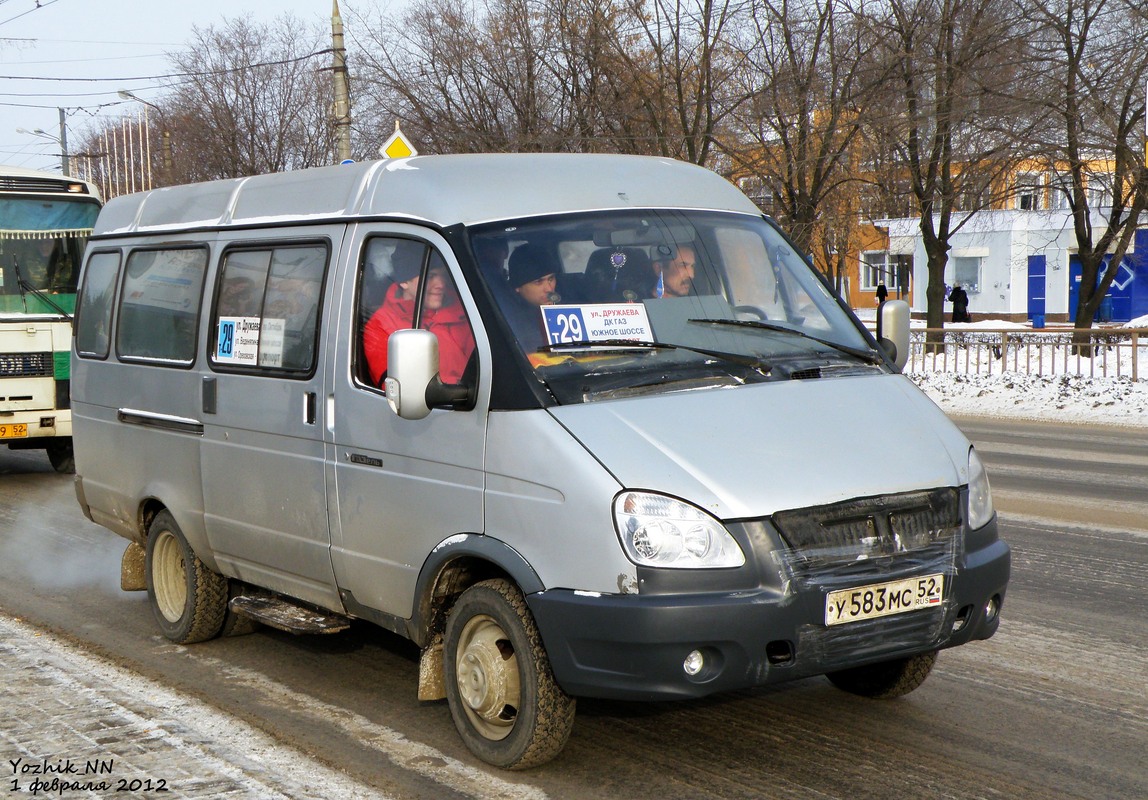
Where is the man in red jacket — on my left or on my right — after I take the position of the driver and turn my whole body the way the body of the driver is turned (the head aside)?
on my right

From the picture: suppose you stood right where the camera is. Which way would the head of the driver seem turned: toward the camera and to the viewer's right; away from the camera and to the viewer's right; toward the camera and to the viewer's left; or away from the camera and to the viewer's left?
toward the camera and to the viewer's right

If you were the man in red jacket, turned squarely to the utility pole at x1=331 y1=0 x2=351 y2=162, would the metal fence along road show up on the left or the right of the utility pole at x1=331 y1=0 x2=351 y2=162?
right

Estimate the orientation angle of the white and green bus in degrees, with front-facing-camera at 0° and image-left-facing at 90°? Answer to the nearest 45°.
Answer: approximately 0°

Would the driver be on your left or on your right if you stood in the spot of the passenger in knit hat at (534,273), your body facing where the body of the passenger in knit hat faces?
on your left

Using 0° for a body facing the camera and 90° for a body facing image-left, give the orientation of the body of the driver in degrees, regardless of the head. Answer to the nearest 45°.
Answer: approximately 315°

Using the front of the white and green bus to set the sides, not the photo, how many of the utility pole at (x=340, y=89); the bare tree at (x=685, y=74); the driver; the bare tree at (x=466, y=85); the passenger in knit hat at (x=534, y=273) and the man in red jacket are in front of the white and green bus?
3

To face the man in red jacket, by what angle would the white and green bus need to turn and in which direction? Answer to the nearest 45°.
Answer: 0° — it already faces them

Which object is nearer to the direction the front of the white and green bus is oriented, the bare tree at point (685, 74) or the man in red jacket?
the man in red jacket
